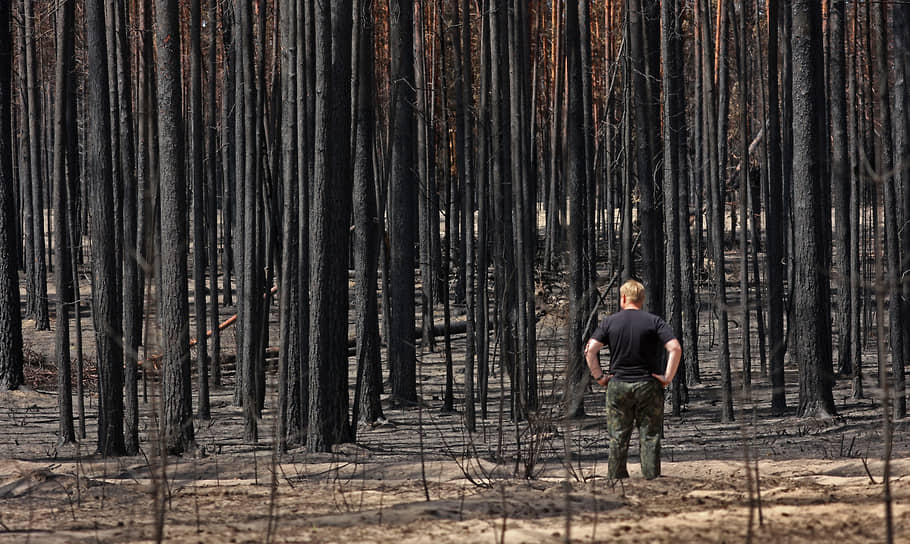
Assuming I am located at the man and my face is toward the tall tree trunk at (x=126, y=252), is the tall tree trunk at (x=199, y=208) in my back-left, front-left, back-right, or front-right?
front-right

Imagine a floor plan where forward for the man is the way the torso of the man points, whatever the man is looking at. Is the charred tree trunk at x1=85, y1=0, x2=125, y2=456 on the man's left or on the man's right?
on the man's left

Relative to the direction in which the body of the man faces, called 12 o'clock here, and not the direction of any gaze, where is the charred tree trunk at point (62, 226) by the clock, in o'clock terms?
The charred tree trunk is roughly at 10 o'clock from the man.

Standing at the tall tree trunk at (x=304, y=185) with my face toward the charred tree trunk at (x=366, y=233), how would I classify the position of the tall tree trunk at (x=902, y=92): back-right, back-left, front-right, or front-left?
front-right

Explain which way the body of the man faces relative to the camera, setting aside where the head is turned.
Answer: away from the camera

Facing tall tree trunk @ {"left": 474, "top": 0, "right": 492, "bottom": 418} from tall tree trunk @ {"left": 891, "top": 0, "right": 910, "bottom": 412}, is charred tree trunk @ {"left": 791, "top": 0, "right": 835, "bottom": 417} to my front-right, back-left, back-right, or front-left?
front-left

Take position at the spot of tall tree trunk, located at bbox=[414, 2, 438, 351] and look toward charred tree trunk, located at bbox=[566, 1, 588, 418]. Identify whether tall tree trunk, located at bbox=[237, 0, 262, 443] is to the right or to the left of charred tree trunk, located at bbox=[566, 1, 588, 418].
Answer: right

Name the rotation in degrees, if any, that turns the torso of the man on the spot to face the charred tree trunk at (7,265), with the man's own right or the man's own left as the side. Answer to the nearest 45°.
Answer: approximately 45° to the man's own left

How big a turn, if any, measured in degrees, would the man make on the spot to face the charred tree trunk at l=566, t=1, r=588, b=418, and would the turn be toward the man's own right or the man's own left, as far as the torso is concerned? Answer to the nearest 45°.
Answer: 0° — they already face it

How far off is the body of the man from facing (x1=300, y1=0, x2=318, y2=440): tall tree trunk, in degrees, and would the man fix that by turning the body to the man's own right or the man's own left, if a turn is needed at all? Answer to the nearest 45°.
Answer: approximately 45° to the man's own left

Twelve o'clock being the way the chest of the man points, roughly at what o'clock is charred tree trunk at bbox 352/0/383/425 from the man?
The charred tree trunk is roughly at 11 o'clock from the man.

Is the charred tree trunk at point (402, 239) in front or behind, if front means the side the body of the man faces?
in front

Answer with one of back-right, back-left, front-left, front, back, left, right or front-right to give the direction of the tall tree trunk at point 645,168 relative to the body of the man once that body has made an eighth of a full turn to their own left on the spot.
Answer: front-right
